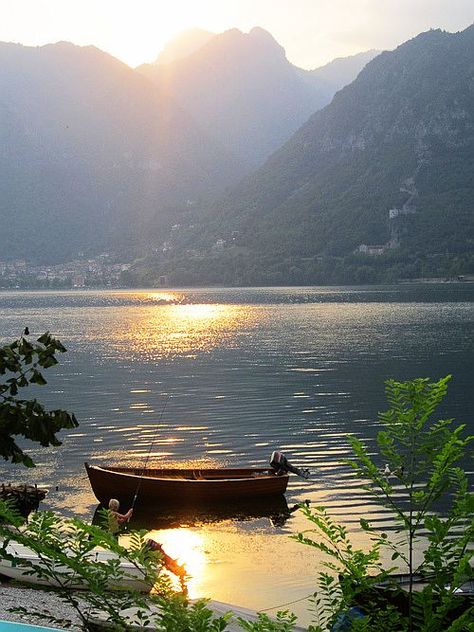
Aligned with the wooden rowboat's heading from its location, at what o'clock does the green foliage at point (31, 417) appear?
The green foliage is roughly at 9 o'clock from the wooden rowboat.

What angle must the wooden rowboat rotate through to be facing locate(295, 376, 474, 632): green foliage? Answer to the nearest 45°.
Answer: approximately 90° to its left

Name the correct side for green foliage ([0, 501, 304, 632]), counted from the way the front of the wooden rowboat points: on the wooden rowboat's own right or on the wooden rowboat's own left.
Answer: on the wooden rowboat's own left

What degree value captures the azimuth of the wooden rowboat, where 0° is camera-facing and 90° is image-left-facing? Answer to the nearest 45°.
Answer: approximately 90°
